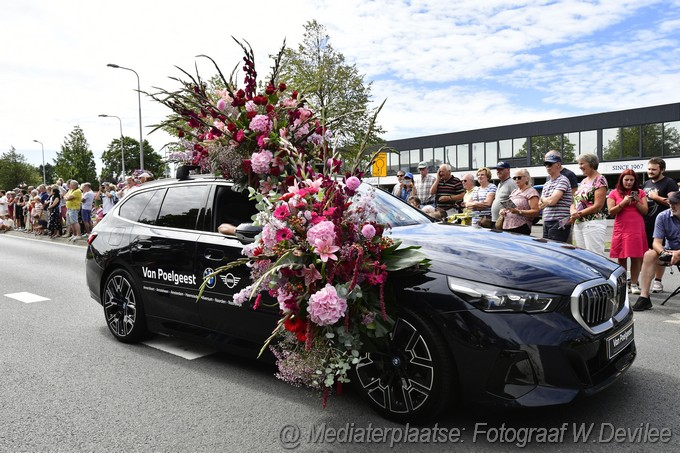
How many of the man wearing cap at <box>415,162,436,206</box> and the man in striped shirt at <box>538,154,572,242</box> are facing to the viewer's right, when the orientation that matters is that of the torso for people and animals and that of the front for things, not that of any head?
0

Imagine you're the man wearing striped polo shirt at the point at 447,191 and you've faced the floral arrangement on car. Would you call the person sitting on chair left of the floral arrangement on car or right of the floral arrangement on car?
left

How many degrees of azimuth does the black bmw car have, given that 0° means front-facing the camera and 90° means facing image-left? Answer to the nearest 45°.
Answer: approximately 315°

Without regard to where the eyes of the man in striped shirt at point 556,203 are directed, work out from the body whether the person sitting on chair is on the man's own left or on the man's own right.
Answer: on the man's own left

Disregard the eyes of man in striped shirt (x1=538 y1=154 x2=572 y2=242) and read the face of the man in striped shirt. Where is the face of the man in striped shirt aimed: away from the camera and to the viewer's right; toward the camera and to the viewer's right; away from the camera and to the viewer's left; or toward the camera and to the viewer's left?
toward the camera and to the viewer's left

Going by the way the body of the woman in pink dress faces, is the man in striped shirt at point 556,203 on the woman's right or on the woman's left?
on the woman's right

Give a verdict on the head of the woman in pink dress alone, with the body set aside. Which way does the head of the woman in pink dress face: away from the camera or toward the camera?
toward the camera

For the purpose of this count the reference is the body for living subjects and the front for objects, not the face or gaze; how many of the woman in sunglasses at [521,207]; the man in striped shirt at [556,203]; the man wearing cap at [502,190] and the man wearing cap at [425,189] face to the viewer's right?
0

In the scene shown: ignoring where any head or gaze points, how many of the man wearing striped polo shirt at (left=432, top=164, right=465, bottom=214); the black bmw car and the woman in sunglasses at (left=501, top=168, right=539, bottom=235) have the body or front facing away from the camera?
0

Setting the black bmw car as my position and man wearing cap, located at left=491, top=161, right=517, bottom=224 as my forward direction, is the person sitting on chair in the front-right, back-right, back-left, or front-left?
front-right

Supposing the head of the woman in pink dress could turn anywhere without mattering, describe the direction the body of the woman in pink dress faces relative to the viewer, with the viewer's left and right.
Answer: facing the viewer

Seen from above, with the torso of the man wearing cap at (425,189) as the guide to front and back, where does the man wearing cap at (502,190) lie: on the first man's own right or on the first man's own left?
on the first man's own left

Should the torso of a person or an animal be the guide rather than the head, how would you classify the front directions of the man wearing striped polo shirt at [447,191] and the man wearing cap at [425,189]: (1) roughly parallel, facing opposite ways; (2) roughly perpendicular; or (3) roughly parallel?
roughly parallel

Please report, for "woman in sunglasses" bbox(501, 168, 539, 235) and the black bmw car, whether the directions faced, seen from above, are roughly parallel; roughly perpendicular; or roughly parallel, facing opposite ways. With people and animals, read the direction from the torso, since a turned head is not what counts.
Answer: roughly perpendicular

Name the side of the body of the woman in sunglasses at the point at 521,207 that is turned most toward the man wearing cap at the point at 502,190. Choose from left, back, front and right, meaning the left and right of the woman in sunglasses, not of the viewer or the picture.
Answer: right

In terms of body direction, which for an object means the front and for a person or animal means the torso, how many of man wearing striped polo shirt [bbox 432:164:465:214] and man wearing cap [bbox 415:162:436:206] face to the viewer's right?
0

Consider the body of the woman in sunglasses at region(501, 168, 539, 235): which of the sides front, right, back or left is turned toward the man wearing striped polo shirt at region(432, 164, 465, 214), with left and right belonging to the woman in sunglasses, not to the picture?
right
